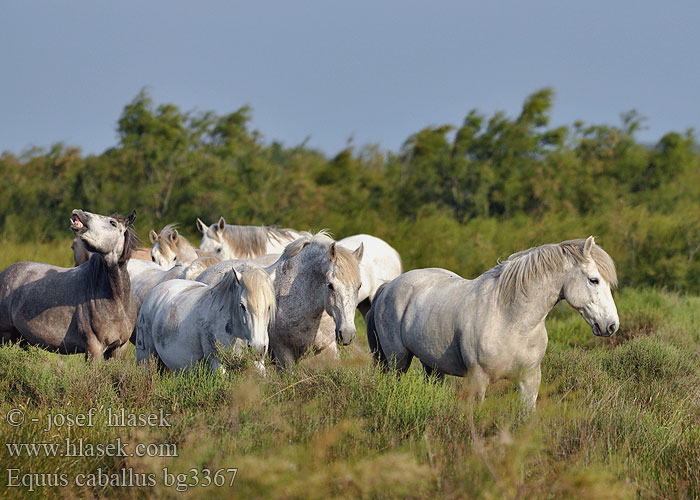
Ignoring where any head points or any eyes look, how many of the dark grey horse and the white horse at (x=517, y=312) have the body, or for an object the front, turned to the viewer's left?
0

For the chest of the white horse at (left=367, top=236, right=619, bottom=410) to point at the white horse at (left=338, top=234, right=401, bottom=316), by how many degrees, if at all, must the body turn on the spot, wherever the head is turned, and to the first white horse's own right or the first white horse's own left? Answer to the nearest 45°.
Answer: approximately 135° to the first white horse's own left

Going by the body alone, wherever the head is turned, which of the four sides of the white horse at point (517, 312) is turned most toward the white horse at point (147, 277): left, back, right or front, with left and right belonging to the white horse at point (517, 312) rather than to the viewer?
back

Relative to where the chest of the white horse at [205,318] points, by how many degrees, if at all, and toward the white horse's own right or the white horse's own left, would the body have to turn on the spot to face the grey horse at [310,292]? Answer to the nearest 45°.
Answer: approximately 45° to the white horse's own left

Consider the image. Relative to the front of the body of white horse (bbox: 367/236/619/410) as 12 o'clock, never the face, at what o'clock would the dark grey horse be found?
The dark grey horse is roughly at 5 o'clock from the white horse.

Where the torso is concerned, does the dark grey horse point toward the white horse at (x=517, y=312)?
yes
